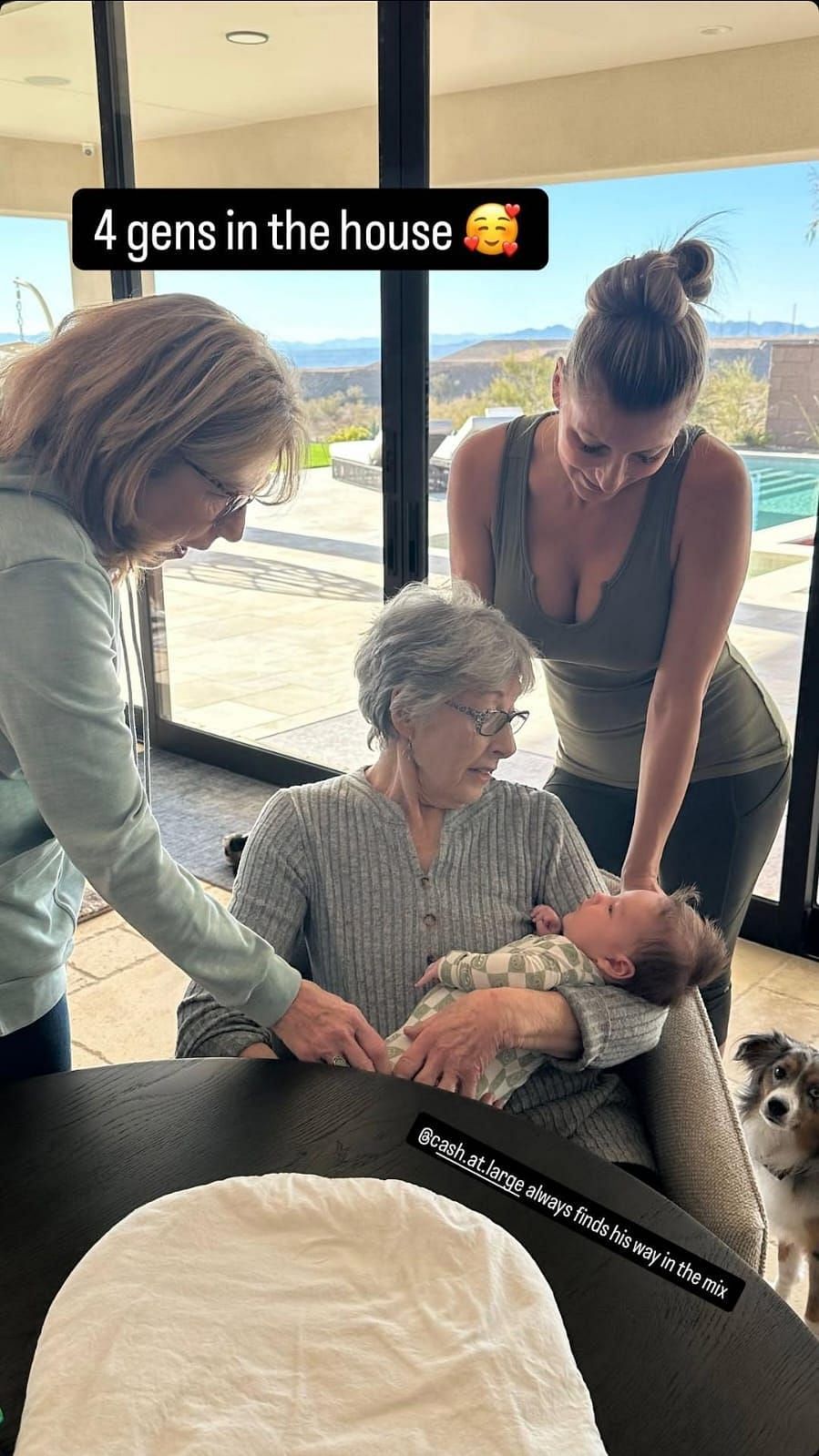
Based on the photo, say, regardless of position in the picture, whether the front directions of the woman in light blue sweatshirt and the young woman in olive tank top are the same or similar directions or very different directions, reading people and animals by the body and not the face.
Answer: very different directions

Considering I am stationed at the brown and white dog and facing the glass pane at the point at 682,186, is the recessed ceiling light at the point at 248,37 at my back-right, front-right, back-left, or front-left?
front-left

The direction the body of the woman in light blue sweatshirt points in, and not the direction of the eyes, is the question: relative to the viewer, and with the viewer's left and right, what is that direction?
facing to the right of the viewer

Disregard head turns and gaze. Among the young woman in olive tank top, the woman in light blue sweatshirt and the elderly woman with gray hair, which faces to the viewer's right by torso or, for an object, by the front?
the woman in light blue sweatshirt

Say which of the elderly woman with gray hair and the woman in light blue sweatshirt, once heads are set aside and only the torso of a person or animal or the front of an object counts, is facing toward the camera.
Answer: the elderly woman with gray hair

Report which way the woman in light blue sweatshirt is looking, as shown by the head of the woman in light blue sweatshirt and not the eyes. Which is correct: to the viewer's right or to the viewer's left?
to the viewer's right

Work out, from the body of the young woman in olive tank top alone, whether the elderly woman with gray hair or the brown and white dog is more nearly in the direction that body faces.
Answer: the elderly woman with gray hair

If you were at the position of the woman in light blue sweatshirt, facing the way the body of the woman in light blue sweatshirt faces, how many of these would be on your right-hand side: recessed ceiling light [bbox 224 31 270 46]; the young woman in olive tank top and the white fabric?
1

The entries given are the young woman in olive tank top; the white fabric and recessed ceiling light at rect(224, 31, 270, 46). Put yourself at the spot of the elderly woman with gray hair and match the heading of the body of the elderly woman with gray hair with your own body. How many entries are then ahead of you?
1

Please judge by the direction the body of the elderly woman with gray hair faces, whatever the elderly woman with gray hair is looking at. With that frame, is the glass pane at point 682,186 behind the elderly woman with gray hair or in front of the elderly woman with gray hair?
behind

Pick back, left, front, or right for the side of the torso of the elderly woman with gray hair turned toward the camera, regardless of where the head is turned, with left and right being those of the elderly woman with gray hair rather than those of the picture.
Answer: front

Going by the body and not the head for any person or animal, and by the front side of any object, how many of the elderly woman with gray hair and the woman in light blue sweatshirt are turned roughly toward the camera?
1

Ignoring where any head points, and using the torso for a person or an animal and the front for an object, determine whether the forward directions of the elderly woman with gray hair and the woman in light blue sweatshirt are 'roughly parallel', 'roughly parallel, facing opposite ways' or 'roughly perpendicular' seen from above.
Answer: roughly perpendicular

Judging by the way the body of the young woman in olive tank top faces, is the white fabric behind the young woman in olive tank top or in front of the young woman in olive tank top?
in front
